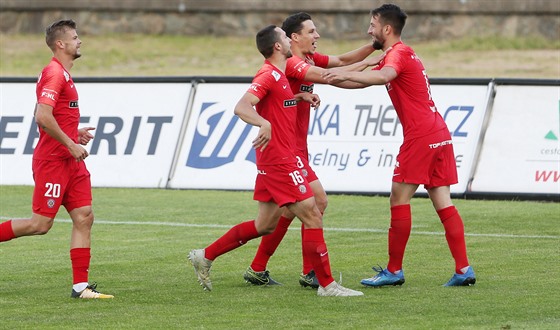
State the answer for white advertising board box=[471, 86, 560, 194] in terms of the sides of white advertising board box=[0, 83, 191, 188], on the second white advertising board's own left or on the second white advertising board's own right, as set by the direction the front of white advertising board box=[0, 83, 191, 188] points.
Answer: on the second white advertising board's own left

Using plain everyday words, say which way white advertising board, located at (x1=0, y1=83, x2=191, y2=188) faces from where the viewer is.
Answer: facing the viewer

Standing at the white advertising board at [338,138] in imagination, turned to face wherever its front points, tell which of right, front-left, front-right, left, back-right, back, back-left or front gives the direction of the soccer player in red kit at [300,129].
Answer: front

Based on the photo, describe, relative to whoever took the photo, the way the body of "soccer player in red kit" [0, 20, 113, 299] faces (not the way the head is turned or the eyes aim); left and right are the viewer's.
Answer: facing to the right of the viewer

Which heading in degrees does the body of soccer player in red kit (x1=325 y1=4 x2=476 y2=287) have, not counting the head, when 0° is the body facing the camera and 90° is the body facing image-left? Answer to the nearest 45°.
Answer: approximately 90°

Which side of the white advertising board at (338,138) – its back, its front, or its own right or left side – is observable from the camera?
front

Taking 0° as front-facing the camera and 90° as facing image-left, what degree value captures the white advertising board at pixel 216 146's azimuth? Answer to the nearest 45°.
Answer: approximately 0°

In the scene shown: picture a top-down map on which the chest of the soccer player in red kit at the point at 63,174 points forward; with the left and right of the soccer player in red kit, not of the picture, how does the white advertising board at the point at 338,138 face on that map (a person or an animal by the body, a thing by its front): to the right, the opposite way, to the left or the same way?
to the right

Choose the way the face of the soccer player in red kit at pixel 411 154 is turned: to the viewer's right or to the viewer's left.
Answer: to the viewer's left

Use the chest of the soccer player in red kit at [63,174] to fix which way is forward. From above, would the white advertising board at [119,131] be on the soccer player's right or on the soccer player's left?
on the soccer player's left

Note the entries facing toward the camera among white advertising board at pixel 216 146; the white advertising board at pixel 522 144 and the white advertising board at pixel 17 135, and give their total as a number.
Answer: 3
